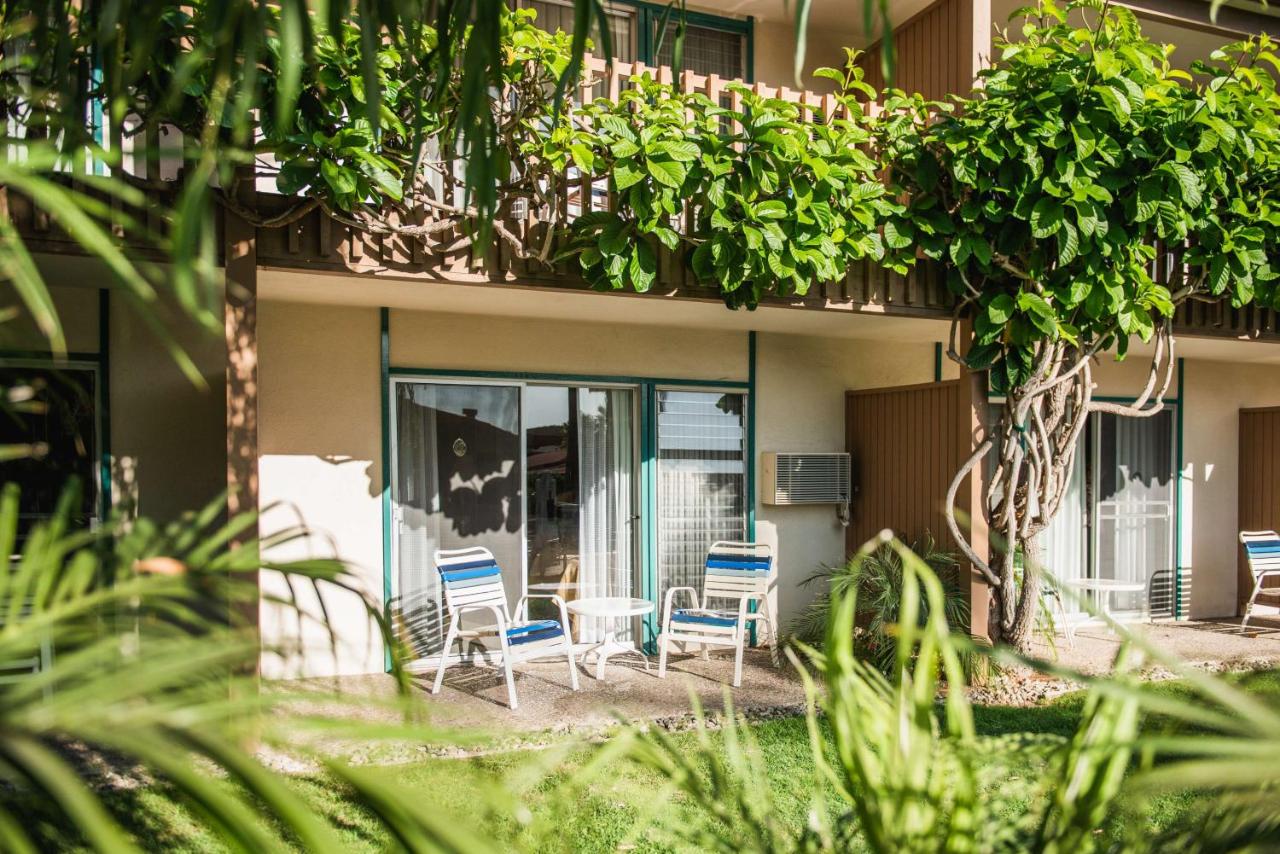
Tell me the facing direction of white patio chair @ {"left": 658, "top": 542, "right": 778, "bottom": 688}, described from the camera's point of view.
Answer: facing the viewer and to the left of the viewer

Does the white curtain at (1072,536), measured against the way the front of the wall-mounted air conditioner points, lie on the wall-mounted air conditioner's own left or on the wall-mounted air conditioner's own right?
on the wall-mounted air conditioner's own left

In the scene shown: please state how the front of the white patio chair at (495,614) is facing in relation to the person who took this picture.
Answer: facing the viewer and to the right of the viewer

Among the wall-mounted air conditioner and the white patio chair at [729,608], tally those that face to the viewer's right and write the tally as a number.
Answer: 0

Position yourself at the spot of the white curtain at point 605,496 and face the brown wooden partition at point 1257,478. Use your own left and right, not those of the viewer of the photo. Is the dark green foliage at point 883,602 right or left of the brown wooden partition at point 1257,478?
right

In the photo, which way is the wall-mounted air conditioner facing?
toward the camera

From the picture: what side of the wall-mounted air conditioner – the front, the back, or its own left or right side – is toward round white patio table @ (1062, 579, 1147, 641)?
left
